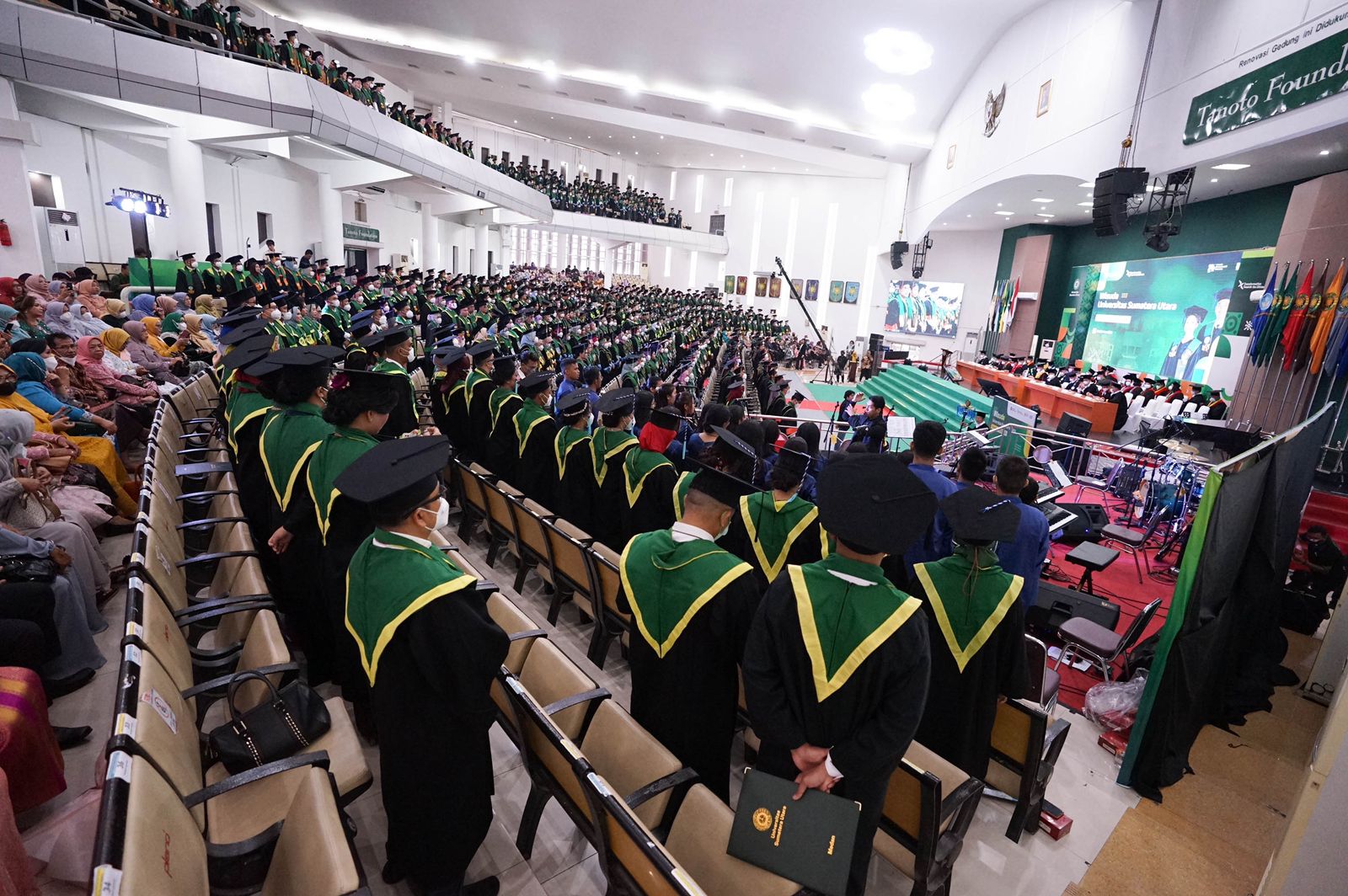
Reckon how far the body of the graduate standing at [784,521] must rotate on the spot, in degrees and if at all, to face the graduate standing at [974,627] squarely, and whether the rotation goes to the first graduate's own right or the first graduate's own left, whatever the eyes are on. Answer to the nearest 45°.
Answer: approximately 135° to the first graduate's own right

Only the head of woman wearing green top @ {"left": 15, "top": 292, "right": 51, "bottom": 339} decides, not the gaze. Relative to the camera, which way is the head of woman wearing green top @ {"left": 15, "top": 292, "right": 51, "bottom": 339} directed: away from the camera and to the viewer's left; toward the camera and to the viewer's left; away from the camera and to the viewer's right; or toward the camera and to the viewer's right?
toward the camera and to the viewer's right

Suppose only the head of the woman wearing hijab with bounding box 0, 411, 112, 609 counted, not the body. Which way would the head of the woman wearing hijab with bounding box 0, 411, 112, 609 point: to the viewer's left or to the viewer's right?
to the viewer's right

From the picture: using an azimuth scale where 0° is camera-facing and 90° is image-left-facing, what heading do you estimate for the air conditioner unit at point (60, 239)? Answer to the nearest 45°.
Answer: approximately 315°

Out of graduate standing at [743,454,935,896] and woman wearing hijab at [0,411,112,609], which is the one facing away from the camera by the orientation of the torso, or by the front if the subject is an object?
the graduate standing

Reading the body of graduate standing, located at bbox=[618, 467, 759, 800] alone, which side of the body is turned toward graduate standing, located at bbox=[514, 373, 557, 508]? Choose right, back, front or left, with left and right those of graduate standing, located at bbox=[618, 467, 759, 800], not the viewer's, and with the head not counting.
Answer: left

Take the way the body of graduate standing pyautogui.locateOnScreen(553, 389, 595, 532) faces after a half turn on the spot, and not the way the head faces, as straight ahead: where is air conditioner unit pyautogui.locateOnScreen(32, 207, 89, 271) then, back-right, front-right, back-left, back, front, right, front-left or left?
right

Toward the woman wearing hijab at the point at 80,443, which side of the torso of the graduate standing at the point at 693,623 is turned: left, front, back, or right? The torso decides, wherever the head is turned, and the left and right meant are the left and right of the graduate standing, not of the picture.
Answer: left

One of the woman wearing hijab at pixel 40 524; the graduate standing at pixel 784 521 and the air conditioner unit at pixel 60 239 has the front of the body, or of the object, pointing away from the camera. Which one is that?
the graduate standing

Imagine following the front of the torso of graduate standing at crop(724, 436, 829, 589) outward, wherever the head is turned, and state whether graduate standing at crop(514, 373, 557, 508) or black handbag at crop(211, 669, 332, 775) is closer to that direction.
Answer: the graduate standing

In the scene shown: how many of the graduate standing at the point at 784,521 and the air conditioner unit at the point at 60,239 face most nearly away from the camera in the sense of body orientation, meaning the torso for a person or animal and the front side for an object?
1

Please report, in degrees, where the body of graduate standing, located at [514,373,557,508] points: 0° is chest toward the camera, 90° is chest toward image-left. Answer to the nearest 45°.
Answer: approximately 225°

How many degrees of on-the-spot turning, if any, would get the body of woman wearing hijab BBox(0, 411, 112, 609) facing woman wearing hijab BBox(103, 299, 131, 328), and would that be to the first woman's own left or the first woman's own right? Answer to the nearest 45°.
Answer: approximately 90° to the first woman's own left

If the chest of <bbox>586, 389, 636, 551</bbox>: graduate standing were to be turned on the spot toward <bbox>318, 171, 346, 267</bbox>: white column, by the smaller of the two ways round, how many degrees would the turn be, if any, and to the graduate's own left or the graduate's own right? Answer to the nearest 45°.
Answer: approximately 90° to the graduate's own left

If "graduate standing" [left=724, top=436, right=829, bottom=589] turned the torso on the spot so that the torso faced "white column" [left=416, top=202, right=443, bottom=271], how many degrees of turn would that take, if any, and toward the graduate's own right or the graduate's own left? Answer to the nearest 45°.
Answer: approximately 45° to the graduate's own left

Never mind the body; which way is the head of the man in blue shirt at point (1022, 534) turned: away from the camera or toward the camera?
away from the camera

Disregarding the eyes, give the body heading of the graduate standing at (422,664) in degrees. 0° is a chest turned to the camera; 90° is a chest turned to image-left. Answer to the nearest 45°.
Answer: approximately 225°
